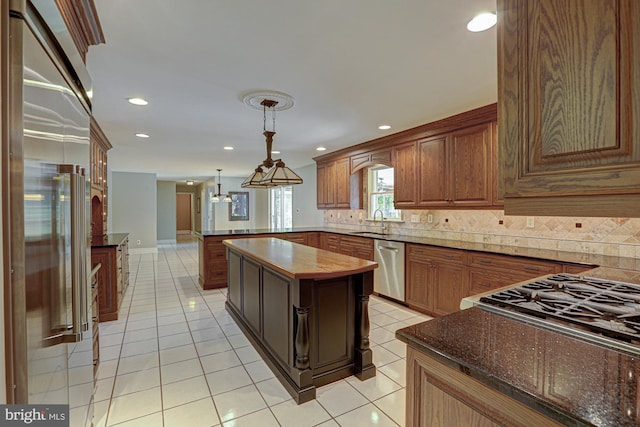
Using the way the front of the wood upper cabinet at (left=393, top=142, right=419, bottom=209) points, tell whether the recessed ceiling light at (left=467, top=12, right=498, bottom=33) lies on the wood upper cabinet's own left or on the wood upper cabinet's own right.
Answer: on the wood upper cabinet's own left

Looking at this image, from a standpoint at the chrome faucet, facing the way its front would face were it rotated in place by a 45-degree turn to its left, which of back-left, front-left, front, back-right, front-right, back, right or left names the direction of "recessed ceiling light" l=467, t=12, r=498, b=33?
front

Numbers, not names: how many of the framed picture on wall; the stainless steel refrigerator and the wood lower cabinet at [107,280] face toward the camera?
1

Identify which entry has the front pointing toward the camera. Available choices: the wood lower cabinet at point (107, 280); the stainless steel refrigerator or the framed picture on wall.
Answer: the framed picture on wall

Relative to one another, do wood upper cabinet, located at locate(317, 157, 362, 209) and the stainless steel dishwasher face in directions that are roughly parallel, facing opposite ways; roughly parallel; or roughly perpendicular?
roughly parallel

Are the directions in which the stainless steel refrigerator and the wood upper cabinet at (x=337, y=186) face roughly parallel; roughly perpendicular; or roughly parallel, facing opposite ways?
roughly parallel, facing opposite ways

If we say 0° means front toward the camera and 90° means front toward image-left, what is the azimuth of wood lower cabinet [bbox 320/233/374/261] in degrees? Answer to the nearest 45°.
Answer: approximately 45°

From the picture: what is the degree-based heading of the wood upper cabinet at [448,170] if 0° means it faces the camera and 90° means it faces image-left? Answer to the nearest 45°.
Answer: approximately 45°

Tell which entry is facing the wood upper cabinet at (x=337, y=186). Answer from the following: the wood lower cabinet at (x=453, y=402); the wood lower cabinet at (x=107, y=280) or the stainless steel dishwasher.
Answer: the wood lower cabinet at (x=107, y=280)

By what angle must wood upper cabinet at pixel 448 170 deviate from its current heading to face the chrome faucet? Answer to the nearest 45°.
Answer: approximately 90° to its right

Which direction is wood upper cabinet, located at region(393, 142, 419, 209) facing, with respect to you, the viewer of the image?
facing the viewer and to the left of the viewer

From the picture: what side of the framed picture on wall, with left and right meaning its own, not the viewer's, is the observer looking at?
front

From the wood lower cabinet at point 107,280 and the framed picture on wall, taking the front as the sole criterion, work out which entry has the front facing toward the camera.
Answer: the framed picture on wall

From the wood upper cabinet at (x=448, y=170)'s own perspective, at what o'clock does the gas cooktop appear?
The gas cooktop is roughly at 10 o'clock from the wood upper cabinet.

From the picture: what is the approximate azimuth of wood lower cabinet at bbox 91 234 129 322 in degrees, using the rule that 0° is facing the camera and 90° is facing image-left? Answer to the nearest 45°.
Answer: approximately 270°

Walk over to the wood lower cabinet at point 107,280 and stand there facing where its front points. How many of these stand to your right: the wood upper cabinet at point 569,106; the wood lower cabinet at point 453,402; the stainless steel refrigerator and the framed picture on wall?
3

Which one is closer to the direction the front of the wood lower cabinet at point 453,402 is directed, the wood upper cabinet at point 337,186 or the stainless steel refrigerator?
the stainless steel refrigerator

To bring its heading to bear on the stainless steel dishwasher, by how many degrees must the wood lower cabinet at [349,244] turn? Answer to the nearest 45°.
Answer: approximately 90° to its left
